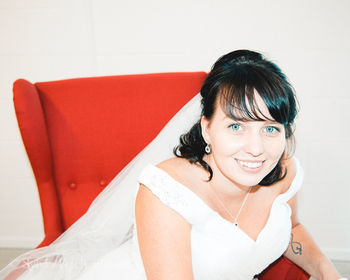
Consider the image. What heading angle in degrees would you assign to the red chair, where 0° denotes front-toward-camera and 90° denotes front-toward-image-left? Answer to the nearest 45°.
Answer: approximately 0°
